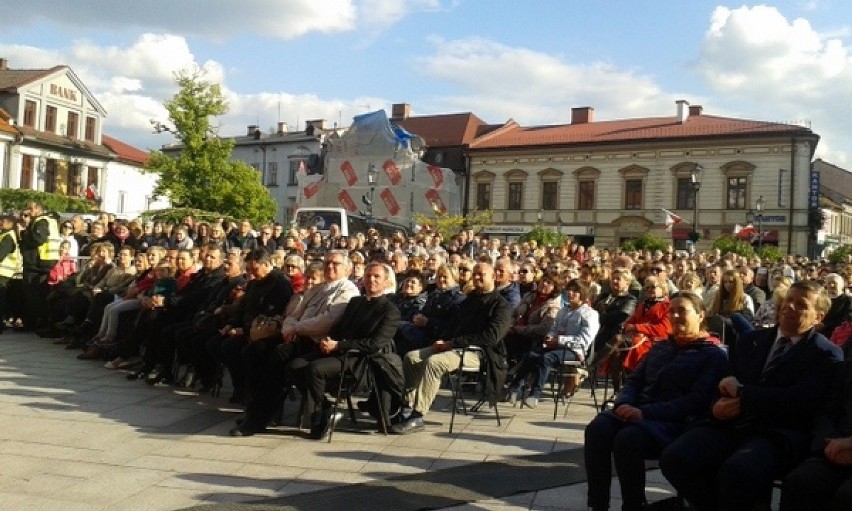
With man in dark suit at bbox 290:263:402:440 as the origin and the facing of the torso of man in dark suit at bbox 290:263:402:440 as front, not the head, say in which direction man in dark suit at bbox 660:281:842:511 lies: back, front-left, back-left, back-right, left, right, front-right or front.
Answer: left

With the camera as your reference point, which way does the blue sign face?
facing the viewer

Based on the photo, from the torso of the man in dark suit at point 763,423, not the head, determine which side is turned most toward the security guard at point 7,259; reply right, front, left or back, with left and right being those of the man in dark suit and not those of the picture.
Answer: right

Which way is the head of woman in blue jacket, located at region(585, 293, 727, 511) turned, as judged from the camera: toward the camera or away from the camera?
toward the camera

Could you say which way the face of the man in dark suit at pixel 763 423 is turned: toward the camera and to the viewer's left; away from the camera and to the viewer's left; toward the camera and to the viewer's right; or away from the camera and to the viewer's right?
toward the camera and to the viewer's left

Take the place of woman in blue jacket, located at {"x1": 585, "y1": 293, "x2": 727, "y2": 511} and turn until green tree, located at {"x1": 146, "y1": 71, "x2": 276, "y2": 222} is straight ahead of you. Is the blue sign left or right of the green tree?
right

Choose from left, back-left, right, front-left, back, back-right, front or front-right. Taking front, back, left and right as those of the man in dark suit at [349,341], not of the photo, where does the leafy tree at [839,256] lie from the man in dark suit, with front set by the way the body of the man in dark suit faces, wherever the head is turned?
back

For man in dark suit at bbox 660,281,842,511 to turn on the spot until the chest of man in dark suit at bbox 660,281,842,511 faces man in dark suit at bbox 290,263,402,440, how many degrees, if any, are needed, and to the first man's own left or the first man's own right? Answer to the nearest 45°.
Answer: approximately 90° to the first man's own right

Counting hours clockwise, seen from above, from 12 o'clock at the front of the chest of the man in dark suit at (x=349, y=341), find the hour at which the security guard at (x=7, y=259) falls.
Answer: The security guard is roughly at 3 o'clock from the man in dark suit.

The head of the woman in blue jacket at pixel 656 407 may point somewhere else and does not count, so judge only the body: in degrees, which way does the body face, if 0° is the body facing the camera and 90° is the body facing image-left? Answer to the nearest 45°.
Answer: approximately 45°

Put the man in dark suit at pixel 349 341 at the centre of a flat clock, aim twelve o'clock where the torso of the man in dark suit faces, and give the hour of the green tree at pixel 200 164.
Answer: The green tree is roughly at 4 o'clock from the man in dark suit.

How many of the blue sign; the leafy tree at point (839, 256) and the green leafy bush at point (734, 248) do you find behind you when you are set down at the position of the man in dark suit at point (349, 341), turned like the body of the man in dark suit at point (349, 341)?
3
